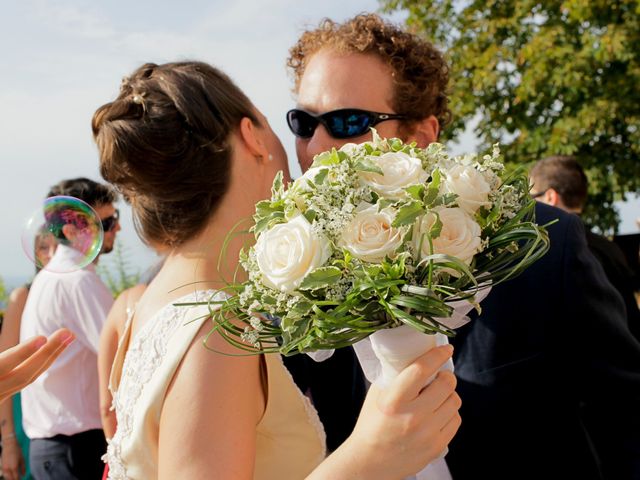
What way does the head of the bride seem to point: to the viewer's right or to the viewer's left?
to the viewer's right

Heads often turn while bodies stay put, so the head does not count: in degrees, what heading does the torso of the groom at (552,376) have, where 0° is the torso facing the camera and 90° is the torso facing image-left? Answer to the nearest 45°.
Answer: approximately 45°

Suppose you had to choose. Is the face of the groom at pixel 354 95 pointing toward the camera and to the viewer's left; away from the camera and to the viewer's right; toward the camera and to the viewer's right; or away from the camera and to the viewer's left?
toward the camera and to the viewer's left

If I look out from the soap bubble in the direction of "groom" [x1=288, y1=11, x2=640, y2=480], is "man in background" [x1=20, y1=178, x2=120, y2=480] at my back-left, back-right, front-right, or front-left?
back-left

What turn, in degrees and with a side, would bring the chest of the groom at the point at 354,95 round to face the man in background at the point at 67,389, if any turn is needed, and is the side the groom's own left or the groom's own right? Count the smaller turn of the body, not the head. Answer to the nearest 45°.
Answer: approximately 90° to the groom's own right

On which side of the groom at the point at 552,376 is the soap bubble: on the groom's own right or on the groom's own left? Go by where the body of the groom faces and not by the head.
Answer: on the groom's own right

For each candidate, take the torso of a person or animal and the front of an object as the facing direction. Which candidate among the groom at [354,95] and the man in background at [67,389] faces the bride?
the groom
